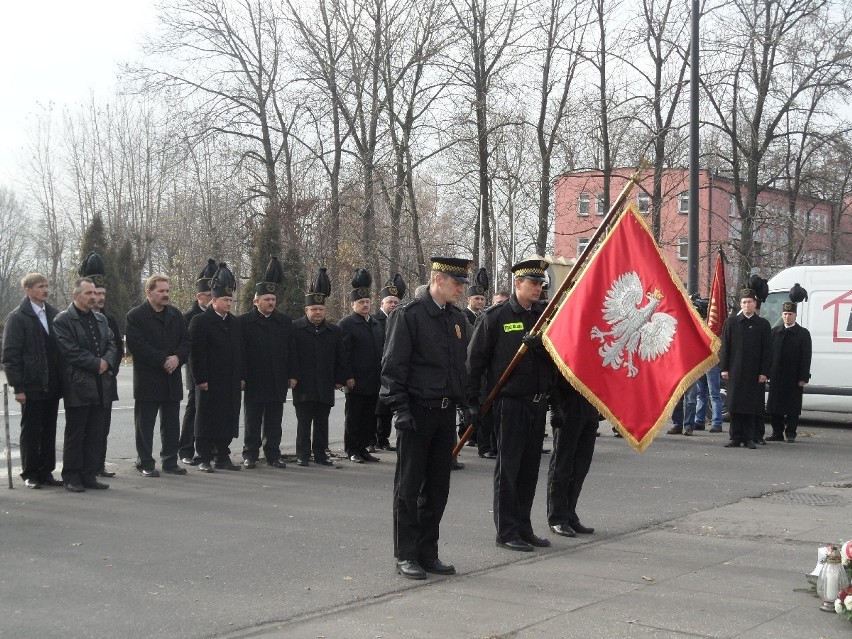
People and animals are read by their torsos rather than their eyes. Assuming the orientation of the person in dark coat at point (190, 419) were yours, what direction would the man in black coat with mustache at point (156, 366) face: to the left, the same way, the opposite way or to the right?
the same way

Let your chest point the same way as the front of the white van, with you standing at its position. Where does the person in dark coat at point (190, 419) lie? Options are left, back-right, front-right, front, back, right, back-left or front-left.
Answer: front-left

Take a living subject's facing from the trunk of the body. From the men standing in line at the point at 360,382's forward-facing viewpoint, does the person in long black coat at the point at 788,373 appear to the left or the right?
on their left

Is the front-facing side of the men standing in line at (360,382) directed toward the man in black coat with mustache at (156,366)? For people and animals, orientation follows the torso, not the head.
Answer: no

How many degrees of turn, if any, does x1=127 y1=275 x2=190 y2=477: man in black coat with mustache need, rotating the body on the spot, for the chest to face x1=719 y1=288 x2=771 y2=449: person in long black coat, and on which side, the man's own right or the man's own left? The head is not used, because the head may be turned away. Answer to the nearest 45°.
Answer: approximately 45° to the man's own left

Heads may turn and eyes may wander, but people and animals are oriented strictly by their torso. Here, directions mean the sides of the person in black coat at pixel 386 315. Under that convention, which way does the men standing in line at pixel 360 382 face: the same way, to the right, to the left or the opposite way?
the same way

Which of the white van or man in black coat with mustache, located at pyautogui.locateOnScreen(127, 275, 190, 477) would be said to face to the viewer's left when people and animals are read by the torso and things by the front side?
the white van

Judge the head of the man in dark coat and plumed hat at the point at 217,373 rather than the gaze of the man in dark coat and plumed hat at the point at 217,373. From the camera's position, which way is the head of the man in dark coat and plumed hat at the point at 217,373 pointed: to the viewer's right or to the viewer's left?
to the viewer's right

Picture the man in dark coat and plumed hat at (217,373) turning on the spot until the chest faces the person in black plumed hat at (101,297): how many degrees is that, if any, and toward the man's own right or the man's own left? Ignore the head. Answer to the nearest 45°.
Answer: approximately 90° to the man's own right

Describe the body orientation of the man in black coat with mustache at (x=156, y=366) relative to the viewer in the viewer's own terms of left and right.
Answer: facing the viewer and to the right of the viewer

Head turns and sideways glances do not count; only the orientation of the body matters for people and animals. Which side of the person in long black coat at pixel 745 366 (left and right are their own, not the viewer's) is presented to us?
front

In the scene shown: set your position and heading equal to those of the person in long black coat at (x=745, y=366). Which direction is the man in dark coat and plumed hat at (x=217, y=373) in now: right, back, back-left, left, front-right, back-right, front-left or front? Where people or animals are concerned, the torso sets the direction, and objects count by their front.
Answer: front-right

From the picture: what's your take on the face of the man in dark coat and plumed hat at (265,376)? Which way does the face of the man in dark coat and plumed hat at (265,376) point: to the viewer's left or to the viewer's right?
to the viewer's right

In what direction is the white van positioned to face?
to the viewer's left

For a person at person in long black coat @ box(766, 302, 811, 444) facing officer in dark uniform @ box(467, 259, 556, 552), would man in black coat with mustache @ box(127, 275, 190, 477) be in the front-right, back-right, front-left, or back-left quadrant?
front-right

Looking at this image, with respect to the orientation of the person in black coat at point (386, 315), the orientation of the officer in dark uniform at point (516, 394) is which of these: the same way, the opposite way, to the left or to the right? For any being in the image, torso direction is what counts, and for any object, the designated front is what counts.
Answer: the same way
